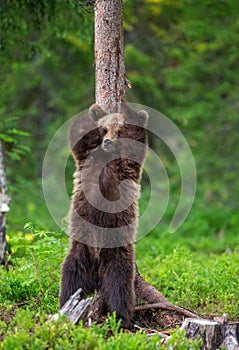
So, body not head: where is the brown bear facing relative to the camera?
toward the camera

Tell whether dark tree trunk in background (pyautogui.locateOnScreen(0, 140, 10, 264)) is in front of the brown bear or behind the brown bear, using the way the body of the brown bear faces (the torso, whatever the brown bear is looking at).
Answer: behind
